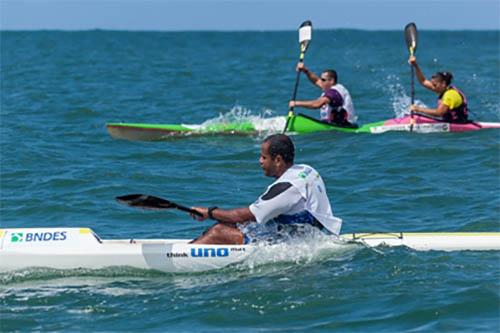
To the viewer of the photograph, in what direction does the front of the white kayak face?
facing to the left of the viewer

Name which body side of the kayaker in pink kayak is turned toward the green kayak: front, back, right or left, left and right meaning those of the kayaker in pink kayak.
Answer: front

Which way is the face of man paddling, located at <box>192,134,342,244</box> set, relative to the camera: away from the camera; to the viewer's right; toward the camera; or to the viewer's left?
to the viewer's left

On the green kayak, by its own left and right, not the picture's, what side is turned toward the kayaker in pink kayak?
back

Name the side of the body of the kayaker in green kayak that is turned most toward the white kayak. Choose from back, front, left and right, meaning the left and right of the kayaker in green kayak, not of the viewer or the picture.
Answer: left

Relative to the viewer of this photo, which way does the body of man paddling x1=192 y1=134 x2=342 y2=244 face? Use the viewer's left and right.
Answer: facing to the left of the viewer

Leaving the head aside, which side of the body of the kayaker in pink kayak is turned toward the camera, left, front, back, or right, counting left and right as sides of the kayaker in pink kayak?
left

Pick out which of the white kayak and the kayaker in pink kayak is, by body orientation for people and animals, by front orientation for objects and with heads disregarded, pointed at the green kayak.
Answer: the kayaker in pink kayak

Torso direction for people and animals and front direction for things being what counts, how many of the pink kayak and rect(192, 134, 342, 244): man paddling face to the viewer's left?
2

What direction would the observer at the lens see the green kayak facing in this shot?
facing to the left of the viewer

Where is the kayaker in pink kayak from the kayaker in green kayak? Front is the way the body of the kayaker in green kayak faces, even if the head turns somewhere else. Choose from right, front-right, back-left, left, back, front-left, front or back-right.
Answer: back

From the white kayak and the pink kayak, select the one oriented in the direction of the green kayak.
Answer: the pink kayak

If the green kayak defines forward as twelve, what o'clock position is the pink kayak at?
The pink kayak is roughly at 6 o'clock from the green kayak.

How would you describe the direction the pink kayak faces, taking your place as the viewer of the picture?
facing to the left of the viewer

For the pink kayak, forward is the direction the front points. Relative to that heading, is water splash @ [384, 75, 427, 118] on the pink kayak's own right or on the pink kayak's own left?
on the pink kayak's own right

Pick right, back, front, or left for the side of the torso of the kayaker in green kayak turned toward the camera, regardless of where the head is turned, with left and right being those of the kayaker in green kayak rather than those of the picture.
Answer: left

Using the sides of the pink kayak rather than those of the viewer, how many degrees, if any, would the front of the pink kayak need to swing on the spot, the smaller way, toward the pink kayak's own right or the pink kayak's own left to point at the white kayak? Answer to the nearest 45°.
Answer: approximately 90° to the pink kayak's own left
